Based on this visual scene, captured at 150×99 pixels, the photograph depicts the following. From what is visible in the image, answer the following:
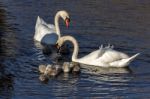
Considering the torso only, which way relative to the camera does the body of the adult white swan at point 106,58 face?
to the viewer's left

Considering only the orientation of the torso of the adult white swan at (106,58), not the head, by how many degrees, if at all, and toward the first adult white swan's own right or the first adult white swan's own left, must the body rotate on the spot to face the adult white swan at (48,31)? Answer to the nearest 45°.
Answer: approximately 45° to the first adult white swan's own right
